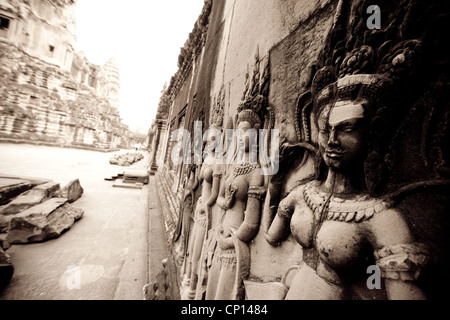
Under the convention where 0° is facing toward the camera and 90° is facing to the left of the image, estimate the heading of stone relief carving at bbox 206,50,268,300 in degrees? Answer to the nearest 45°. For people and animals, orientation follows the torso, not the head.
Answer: approximately 45°

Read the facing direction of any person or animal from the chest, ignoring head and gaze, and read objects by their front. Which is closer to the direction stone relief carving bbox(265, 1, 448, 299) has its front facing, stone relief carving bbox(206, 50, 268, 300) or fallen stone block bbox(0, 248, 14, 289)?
the fallen stone block

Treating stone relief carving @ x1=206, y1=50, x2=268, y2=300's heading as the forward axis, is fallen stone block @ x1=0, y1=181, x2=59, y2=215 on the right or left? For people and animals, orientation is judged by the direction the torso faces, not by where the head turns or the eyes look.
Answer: on its right

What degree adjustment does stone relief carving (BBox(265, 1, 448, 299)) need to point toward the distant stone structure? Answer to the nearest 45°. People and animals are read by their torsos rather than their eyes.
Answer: approximately 45° to its right

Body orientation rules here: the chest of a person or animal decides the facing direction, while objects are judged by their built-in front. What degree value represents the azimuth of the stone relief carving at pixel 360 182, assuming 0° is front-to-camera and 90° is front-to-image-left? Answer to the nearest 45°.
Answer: approximately 45°
